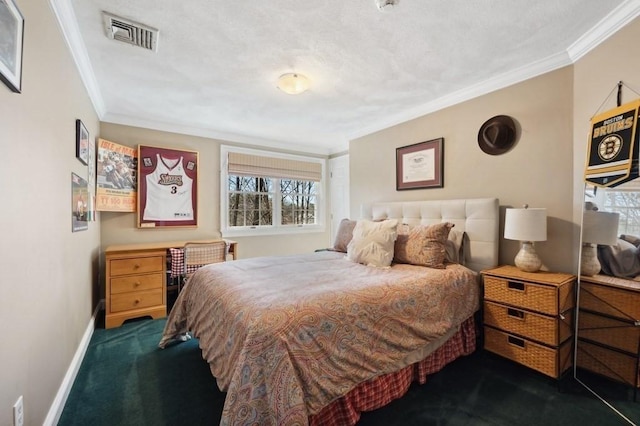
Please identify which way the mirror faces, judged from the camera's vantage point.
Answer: facing the viewer and to the left of the viewer

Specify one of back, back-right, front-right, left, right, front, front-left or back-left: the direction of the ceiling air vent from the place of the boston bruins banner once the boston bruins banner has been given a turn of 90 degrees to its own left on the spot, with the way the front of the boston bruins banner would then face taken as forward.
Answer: right

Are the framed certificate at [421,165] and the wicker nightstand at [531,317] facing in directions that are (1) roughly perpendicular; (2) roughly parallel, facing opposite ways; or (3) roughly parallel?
roughly parallel

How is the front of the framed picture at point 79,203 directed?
to the viewer's right

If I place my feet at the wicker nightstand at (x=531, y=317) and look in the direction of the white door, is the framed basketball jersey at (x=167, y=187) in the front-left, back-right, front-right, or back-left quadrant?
front-left

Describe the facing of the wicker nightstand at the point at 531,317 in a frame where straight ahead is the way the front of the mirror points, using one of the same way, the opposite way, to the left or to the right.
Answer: the same way

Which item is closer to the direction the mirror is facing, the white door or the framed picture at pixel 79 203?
the framed picture

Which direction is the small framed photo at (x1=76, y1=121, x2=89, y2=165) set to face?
to the viewer's right
